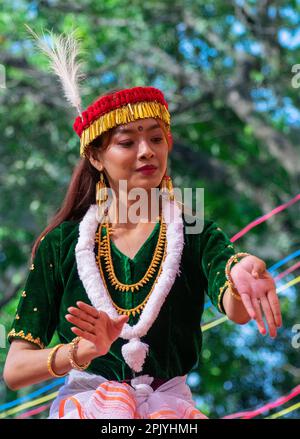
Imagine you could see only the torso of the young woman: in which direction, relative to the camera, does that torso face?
toward the camera
